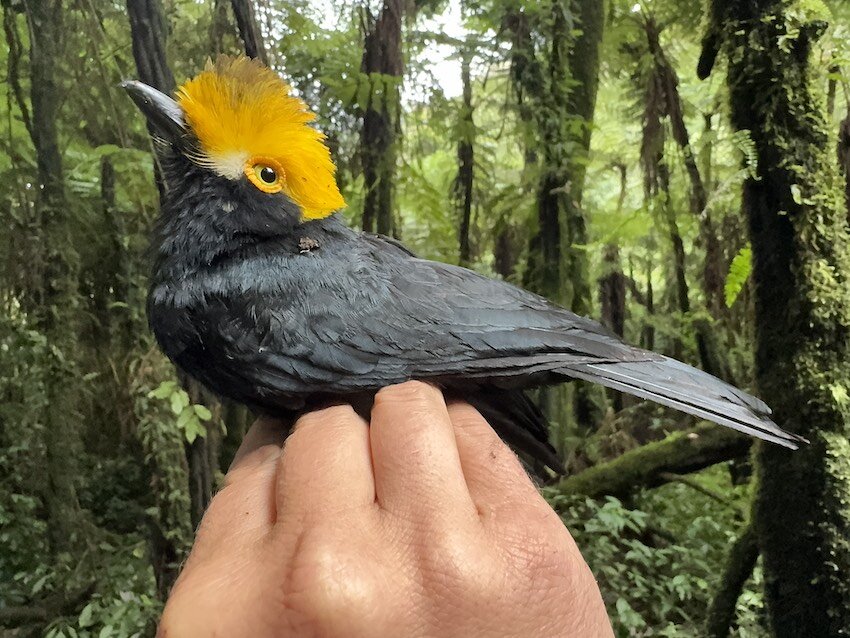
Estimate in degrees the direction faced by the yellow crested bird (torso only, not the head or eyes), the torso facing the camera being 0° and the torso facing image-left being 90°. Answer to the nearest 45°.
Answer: approximately 90°

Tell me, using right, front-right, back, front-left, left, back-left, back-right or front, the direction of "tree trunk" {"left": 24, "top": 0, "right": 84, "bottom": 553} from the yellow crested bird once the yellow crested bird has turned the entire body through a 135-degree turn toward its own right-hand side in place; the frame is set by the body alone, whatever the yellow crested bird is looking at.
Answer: left

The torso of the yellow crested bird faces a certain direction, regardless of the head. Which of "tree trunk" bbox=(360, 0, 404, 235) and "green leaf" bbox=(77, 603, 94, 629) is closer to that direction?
the green leaf

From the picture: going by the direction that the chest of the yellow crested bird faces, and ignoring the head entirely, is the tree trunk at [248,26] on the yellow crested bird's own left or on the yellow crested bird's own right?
on the yellow crested bird's own right

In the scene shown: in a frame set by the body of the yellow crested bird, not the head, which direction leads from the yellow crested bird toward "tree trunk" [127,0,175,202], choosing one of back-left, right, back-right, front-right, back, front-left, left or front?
front-right

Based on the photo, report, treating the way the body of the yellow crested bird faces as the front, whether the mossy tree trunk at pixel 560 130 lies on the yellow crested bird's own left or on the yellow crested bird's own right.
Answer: on the yellow crested bird's own right

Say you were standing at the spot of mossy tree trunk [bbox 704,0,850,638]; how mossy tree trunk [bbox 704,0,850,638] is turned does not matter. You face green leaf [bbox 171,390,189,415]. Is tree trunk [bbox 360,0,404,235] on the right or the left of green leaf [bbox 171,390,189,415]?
right

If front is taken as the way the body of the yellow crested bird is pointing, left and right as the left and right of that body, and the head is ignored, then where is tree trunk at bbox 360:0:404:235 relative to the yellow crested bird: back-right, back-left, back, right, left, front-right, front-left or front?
right

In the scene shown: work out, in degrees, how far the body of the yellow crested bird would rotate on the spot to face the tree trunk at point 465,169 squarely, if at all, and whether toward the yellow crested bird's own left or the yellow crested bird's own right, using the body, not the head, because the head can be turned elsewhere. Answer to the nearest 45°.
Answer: approximately 90° to the yellow crested bird's own right

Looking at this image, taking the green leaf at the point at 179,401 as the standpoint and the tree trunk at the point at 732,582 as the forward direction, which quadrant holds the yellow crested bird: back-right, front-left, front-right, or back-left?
front-right

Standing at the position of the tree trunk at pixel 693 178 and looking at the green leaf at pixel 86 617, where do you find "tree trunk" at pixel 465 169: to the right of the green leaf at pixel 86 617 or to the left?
right

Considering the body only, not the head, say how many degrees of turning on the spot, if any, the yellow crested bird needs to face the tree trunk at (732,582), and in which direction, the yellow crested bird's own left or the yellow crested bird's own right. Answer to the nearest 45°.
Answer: approximately 135° to the yellow crested bird's own right
